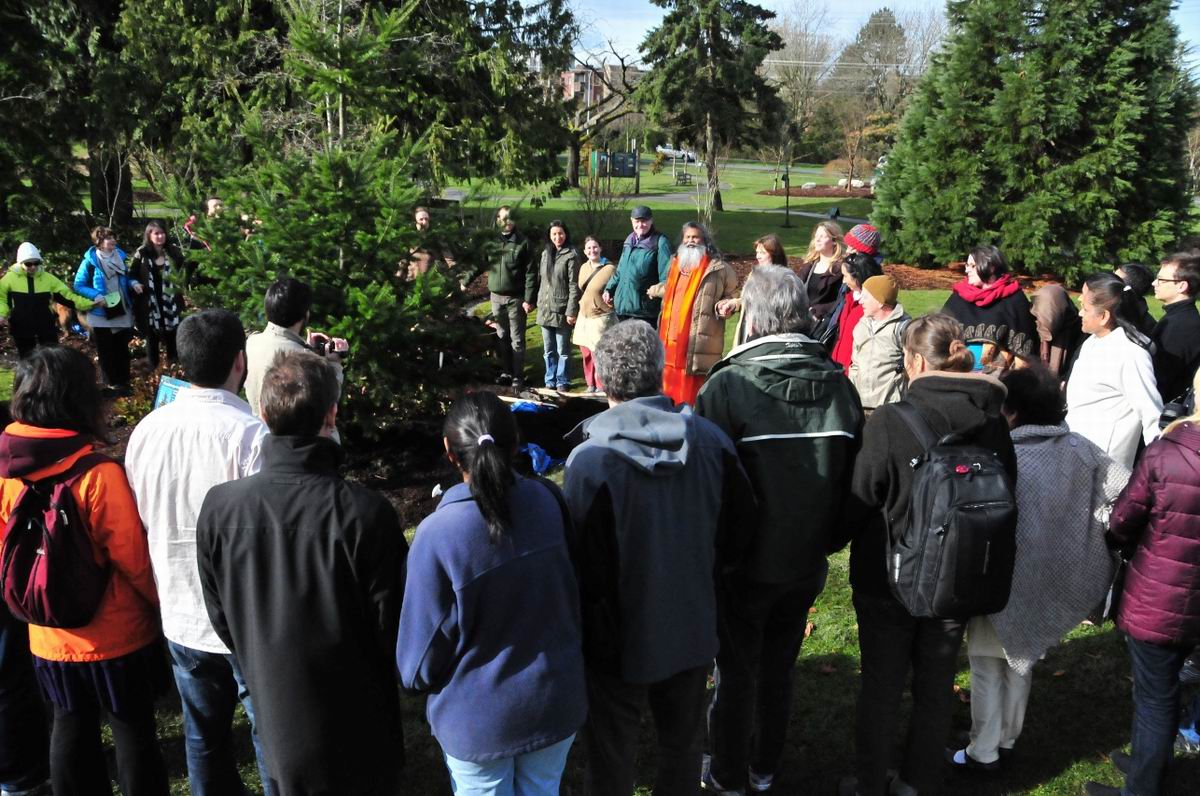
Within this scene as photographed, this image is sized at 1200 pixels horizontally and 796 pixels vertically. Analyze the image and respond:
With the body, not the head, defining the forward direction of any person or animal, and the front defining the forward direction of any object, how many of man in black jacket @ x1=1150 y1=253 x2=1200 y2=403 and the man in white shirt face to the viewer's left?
1

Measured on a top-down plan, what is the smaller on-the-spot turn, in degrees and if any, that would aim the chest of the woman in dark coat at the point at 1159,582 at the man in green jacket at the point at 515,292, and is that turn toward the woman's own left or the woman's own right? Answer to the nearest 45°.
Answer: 0° — they already face them

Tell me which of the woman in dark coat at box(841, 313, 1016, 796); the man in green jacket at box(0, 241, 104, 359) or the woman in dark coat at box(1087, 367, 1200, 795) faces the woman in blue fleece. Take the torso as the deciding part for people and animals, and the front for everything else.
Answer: the man in green jacket

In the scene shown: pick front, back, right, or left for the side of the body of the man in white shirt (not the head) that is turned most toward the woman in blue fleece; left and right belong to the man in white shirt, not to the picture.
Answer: right

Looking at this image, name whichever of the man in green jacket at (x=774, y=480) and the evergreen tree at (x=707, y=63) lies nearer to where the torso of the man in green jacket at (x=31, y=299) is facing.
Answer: the man in green jacket

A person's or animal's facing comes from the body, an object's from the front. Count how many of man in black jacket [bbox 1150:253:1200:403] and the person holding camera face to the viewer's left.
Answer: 1

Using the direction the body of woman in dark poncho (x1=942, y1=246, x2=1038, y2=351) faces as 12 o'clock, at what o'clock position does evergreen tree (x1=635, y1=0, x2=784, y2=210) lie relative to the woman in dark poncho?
The evergreen tree is roughly at 4 o'clock from the woman in dark poncho.

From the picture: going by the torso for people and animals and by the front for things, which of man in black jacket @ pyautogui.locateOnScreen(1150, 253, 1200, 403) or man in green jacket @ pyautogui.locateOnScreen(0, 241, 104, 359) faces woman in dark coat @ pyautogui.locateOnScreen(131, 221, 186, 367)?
the man in black jacket

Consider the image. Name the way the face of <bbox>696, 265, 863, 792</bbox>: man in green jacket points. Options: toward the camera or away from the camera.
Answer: away from the camera

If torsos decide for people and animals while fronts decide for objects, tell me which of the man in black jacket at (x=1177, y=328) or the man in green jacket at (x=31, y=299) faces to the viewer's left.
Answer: the man in black jacket
